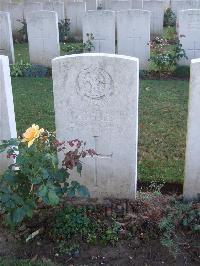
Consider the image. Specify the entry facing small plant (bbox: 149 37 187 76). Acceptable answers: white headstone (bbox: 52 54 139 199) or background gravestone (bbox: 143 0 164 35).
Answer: the background gravestone

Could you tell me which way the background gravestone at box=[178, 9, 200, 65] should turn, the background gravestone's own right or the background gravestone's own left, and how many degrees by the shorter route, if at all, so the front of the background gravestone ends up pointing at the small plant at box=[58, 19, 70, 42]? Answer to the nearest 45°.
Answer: approximately 135° to the background gravestone's own right

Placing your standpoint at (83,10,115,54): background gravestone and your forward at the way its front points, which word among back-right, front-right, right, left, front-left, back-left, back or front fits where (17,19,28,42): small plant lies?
back-right

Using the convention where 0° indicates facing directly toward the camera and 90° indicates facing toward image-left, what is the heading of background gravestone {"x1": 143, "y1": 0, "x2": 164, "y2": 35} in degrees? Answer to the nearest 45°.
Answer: approximately 0°

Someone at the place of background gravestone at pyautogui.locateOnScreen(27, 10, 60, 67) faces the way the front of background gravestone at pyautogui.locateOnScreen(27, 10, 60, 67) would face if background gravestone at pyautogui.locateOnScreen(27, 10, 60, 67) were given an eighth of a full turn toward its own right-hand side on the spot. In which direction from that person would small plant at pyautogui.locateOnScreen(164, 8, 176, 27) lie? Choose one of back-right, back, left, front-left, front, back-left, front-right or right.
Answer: back

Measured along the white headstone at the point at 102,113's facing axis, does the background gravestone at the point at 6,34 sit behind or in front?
behind

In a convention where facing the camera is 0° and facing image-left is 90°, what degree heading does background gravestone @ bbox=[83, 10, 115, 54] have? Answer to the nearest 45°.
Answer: approximately 0°

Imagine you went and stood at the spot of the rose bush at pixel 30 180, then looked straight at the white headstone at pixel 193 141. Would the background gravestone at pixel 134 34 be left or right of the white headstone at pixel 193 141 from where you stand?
left

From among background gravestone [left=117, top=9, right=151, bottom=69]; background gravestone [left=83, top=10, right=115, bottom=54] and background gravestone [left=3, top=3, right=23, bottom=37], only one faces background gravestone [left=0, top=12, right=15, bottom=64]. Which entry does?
background gravestone [left=3, top=3, right=23, bottom=37]

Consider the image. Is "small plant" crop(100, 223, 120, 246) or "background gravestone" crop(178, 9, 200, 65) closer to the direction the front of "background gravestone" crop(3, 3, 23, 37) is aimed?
the small plant
